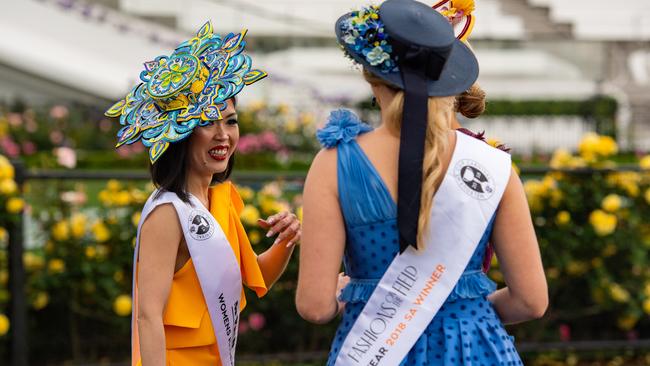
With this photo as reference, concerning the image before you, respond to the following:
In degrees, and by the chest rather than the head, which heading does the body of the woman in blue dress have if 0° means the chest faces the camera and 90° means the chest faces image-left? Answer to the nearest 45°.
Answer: approximately 180°

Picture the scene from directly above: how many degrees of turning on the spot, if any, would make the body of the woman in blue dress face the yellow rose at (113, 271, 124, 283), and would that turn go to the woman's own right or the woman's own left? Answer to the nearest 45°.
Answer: approximately 45° to the woman's own left

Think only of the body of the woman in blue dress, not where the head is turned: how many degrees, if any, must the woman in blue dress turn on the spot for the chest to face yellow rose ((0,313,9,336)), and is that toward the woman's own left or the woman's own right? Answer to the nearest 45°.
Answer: approximately 45° to the woman's own left
